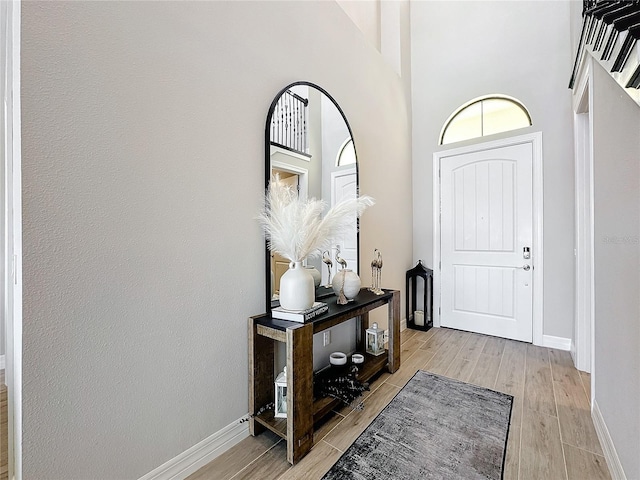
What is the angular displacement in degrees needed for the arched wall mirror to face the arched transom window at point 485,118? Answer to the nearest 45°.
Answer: approximately 90° to its left

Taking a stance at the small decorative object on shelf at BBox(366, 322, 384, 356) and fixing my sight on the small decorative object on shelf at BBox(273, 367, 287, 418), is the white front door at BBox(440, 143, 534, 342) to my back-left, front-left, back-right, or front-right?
back-left

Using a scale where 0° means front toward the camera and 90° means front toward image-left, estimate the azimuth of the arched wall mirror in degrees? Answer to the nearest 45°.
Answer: approximately 315°
